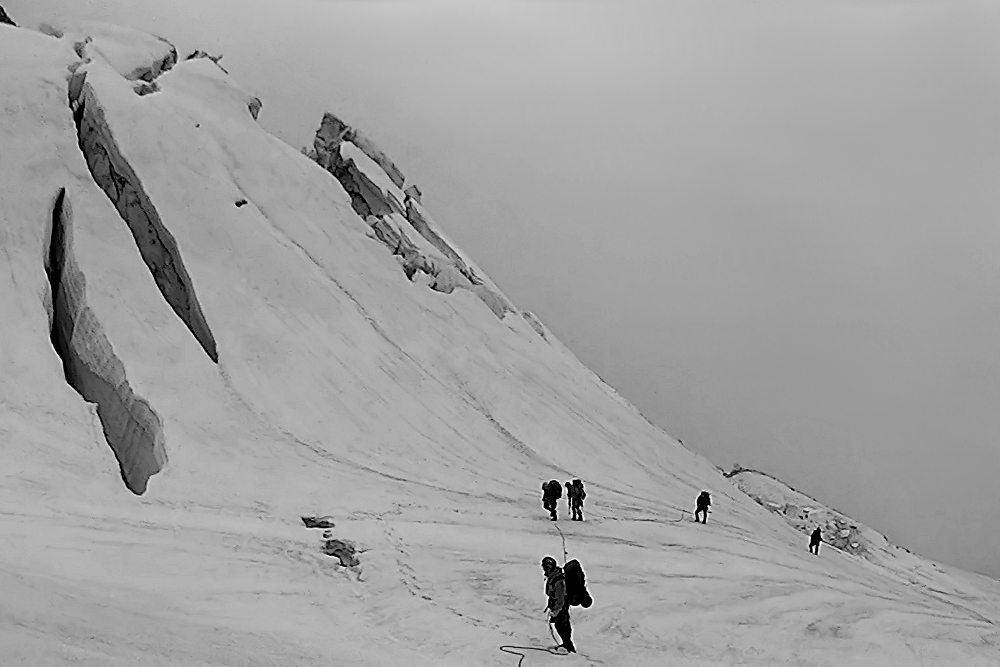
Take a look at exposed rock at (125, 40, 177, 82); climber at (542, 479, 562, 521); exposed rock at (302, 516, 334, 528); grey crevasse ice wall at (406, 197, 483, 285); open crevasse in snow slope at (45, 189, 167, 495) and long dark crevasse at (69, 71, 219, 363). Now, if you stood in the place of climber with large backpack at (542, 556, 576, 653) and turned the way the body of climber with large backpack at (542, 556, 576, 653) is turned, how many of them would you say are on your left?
0

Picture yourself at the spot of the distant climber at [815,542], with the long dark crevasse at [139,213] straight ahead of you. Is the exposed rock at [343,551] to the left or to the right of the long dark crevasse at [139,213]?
left

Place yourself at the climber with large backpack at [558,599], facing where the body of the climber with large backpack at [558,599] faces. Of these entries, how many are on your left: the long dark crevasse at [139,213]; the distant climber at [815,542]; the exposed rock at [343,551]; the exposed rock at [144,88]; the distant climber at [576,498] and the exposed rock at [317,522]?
0

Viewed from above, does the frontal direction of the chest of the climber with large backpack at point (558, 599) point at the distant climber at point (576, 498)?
no

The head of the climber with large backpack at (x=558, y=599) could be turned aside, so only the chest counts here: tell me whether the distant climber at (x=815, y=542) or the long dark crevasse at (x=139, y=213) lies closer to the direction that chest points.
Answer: the long dark crevasse

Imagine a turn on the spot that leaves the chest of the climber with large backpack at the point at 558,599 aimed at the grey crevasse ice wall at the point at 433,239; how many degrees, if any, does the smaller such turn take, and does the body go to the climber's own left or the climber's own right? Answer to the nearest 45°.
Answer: approximately 90° to the climber's own right

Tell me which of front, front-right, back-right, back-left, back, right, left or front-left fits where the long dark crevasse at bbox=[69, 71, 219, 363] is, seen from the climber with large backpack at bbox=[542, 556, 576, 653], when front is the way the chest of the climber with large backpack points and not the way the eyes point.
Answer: front-right

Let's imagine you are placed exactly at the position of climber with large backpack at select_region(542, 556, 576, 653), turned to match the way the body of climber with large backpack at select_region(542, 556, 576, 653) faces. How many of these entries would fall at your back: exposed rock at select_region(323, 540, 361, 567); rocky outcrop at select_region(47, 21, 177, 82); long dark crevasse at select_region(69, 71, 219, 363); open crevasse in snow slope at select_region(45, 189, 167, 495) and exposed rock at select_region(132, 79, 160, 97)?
0

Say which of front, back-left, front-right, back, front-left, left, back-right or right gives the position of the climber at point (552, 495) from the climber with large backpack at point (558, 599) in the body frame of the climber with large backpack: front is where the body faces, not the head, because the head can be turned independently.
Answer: right

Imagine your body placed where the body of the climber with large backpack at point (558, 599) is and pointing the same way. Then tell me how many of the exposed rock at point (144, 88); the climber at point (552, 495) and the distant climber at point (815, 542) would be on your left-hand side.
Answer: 0

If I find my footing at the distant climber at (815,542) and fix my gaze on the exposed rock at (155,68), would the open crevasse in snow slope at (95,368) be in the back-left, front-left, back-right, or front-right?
front-left

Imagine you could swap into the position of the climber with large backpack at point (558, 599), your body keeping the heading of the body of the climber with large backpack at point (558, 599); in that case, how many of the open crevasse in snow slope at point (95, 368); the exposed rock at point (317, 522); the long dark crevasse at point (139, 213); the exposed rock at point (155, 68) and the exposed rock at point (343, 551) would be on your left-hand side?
0

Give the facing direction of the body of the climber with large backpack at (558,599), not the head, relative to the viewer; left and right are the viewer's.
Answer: facing to the left of the viewer

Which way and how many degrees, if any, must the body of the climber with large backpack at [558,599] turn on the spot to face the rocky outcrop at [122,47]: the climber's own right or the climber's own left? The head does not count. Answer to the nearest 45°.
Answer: approximately 45° to the climber's own right

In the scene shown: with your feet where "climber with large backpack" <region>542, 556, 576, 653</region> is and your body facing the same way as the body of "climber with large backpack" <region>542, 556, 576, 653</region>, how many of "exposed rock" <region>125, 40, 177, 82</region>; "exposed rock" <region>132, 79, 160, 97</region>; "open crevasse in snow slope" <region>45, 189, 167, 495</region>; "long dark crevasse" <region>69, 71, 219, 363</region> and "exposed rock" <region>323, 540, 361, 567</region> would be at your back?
0

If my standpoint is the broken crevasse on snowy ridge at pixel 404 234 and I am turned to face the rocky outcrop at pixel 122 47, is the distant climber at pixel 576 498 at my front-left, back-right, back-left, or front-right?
back-left

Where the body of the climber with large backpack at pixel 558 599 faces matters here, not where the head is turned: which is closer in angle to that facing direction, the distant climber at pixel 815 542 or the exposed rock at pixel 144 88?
the exposed rock
